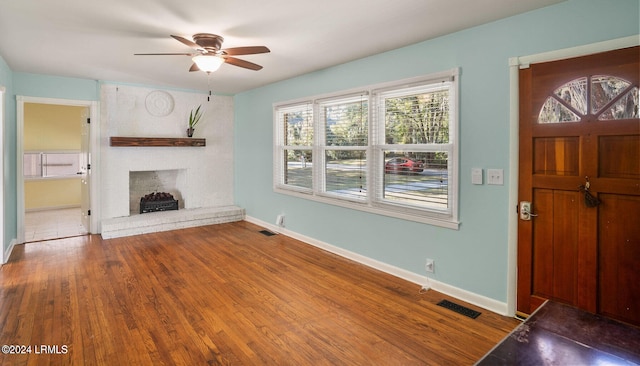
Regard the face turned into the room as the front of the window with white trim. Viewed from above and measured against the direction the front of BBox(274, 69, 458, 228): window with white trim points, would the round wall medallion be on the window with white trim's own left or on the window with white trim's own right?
on the window with white trim's own right

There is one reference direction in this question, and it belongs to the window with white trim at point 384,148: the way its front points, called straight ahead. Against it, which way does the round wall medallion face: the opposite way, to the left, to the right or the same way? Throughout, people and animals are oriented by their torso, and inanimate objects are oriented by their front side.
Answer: to the left

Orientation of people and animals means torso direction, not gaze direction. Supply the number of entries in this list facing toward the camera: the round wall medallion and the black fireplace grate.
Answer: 2

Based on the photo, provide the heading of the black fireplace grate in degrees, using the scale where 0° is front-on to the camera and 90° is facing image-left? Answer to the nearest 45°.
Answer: approximately 0°

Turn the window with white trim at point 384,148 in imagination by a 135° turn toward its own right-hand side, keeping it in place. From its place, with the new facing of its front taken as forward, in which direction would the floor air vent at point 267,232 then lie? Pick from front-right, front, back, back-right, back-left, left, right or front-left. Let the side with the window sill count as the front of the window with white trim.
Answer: front-left

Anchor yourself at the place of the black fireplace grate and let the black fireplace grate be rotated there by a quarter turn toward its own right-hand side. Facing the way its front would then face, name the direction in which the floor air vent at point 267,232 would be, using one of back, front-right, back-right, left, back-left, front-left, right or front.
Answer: back-left

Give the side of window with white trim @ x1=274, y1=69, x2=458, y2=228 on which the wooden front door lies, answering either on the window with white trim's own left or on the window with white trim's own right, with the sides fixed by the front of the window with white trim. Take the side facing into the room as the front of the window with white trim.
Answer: on the window with white trim's own left

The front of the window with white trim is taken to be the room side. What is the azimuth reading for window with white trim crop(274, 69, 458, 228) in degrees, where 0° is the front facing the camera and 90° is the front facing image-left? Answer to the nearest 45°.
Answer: approximately 45°

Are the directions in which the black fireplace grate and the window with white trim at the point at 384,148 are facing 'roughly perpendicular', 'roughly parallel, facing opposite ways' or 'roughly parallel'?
roughly perpendicular

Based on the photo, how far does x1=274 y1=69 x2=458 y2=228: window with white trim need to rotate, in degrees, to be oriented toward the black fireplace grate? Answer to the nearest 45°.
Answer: approximately 90° to its right
